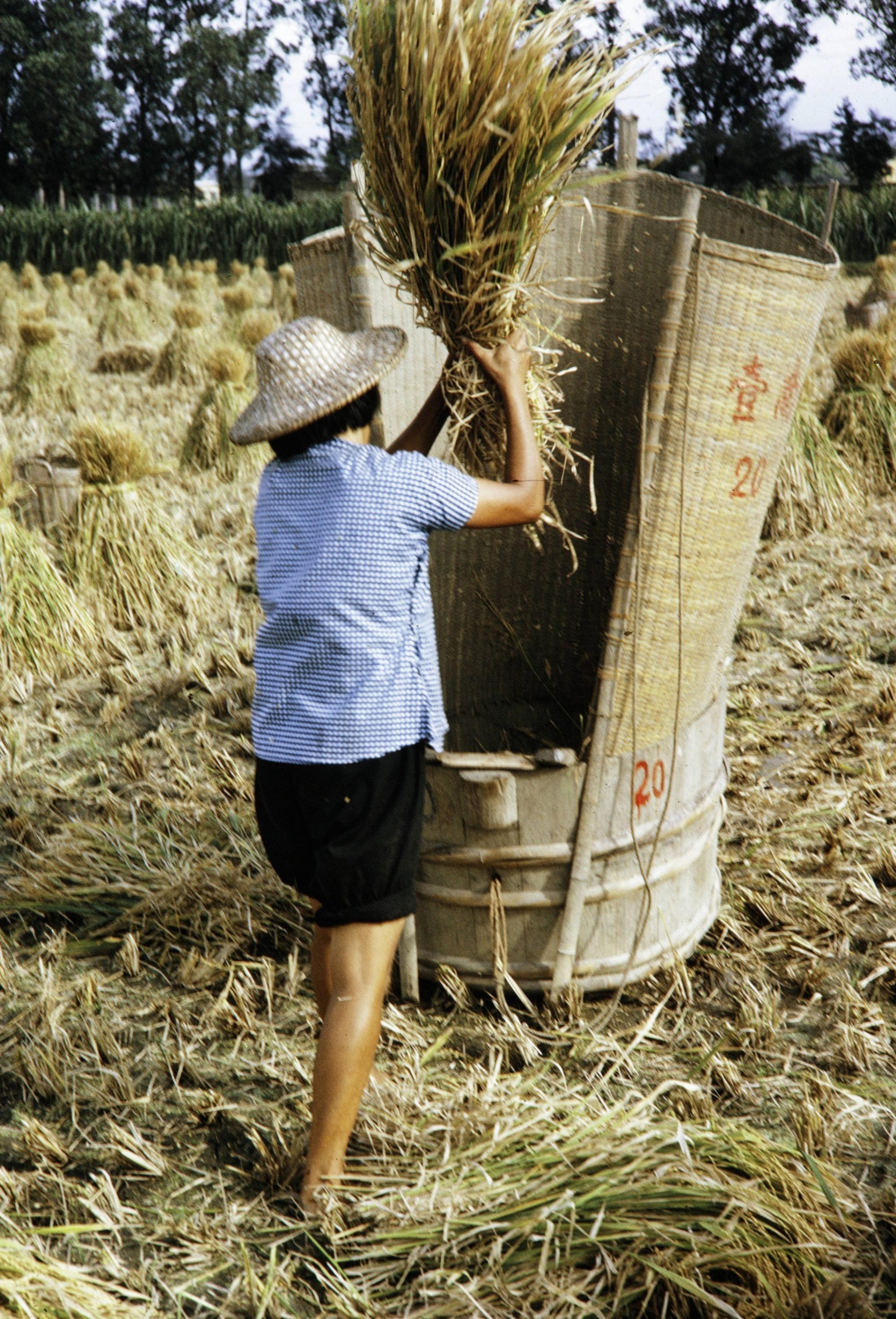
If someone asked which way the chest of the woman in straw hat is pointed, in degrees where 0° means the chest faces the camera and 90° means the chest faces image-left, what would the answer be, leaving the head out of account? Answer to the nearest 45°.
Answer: approximately 225°

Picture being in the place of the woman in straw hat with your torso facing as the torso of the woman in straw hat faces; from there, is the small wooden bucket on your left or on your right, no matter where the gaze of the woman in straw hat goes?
on your left

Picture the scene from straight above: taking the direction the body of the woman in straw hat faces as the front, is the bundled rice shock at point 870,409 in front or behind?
in front

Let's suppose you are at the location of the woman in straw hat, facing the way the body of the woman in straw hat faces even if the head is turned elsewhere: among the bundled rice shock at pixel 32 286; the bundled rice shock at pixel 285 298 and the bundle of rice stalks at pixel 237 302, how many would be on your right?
0

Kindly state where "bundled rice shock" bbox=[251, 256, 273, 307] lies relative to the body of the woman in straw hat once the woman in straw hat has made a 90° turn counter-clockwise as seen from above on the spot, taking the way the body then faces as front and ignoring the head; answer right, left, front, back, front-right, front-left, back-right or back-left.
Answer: front-right

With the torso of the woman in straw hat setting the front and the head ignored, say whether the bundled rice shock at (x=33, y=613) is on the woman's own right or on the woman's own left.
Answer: on the woman's own left

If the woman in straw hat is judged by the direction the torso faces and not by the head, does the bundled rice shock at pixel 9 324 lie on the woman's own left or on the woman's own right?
on the woman's own left

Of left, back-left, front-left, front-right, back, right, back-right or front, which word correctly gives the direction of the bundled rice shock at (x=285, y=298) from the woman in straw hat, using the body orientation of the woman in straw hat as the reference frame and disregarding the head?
front-left

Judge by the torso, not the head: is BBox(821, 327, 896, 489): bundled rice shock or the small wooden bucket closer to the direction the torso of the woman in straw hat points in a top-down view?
the bundled rice shock

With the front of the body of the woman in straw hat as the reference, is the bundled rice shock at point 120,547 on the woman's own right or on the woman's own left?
on the woman's own left

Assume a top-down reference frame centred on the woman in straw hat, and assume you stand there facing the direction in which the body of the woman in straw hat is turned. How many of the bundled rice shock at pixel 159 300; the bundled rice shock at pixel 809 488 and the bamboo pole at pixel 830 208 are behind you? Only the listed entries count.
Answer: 0

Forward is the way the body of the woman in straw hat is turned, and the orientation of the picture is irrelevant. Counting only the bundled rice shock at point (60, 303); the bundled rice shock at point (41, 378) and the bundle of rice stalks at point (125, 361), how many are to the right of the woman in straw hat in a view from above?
0

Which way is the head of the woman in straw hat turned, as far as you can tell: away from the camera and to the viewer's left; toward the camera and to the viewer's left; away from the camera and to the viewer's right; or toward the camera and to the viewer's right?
away from the camera and to the viewer's right

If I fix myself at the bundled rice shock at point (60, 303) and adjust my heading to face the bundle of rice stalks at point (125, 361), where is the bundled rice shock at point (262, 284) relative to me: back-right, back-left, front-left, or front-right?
back-left

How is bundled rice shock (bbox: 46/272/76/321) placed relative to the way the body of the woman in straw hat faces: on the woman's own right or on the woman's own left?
on the woman's own left

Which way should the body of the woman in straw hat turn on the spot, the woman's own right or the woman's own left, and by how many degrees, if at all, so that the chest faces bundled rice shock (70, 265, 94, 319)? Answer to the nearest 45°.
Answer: approximately 45° to the woman's own left

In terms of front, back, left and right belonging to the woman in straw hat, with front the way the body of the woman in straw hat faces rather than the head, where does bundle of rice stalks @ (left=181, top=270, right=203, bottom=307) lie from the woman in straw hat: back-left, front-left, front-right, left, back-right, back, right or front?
front-left
